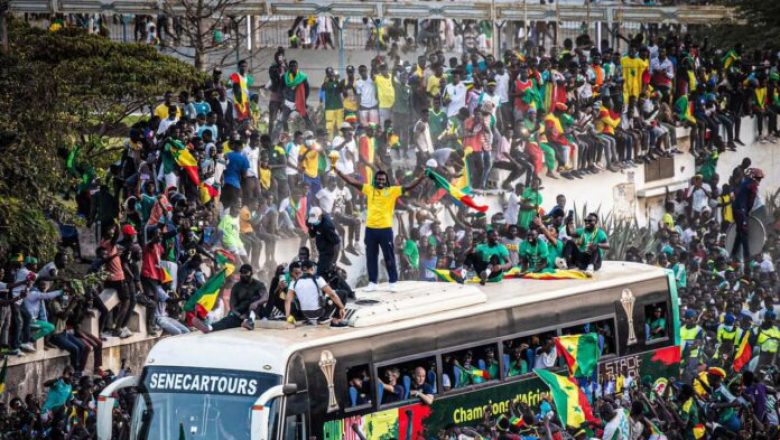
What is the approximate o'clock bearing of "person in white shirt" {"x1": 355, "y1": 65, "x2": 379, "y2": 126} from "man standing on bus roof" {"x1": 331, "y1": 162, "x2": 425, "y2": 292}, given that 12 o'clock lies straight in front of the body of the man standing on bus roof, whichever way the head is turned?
The person in white shirt is roughly at 6 o'clock from the man standing on bus roof.

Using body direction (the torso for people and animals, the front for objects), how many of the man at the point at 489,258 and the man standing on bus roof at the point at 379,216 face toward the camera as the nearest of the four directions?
2

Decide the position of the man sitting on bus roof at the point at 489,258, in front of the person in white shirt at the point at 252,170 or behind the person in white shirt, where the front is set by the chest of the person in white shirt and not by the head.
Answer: in front

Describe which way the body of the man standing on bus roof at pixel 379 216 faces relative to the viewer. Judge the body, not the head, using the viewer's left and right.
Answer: facing the viewer

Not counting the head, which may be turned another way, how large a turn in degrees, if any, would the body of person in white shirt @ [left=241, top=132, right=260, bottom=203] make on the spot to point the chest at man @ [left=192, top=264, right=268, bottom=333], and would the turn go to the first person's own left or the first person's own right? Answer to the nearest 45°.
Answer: approximately 45° to the first person's own right

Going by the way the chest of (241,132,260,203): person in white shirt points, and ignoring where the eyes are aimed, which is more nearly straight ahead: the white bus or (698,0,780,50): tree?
the white bus

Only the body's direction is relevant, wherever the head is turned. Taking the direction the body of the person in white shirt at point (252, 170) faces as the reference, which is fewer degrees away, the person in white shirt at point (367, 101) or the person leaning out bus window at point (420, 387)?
the person leaning out bus window

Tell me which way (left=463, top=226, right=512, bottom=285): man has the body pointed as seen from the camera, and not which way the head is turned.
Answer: toward the camera

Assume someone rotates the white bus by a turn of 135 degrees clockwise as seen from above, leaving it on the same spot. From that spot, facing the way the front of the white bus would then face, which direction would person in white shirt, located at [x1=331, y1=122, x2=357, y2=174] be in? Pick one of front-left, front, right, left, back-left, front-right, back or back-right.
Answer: front

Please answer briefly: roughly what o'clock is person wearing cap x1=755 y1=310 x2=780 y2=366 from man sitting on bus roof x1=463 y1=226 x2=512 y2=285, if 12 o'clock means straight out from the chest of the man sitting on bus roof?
The person wearing cap is roughly at 8 o'clock from the man sitting on bus roof.

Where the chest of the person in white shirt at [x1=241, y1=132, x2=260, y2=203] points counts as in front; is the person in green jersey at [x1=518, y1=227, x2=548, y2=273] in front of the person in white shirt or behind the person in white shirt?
in front

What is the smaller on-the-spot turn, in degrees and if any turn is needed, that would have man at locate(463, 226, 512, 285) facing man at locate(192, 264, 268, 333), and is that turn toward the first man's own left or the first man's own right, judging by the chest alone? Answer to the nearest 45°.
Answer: approximately 45° to the first man's own right

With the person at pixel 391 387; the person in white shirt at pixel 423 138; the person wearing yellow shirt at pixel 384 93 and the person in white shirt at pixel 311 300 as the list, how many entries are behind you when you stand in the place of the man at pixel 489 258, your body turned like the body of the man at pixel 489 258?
2

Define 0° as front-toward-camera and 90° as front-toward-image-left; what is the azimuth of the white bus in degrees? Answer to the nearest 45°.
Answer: approximately 45°
